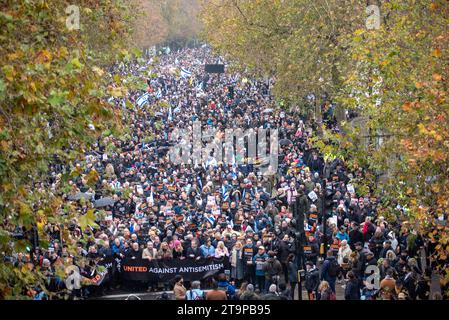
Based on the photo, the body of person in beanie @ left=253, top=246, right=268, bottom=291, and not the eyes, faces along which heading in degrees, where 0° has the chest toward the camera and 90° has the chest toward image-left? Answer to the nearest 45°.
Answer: approximately 0°

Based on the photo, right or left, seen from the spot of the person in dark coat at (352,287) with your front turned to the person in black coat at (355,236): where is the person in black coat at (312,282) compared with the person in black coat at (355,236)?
left

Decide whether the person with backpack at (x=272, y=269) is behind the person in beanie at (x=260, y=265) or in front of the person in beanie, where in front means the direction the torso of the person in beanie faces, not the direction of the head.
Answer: in front

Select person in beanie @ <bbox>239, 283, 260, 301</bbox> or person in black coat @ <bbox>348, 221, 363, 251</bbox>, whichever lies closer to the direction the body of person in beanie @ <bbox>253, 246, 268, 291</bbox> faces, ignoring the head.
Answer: the person in beanie

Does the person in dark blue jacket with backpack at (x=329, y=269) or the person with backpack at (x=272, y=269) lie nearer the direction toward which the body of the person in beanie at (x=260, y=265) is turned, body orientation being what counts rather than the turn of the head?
the person with backpack

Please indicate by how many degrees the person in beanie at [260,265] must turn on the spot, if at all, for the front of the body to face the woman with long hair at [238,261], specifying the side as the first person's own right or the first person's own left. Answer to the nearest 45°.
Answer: approximately 135° to the first person's own right

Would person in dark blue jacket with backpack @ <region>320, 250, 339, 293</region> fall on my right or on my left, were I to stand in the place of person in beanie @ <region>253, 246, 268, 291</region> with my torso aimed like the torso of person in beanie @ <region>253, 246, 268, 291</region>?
on my left

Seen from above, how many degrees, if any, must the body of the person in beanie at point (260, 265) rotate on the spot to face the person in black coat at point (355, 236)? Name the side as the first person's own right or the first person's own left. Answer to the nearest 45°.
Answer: approximately 135° to the first person's own left

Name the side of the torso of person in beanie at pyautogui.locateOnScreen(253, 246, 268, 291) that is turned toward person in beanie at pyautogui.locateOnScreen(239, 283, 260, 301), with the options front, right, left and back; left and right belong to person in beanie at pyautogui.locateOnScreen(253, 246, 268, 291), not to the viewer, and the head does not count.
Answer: front

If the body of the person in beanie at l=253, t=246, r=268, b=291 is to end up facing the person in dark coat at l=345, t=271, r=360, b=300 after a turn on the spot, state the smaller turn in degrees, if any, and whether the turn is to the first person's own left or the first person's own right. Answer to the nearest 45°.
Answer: approximately 45° to the first person's own left

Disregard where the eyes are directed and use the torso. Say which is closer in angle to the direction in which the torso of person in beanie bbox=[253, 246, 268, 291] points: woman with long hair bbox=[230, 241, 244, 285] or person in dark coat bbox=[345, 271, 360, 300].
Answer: the person in dark coat

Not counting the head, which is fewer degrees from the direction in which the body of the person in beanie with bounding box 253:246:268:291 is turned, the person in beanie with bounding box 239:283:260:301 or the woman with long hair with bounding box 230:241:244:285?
the person in beanie
